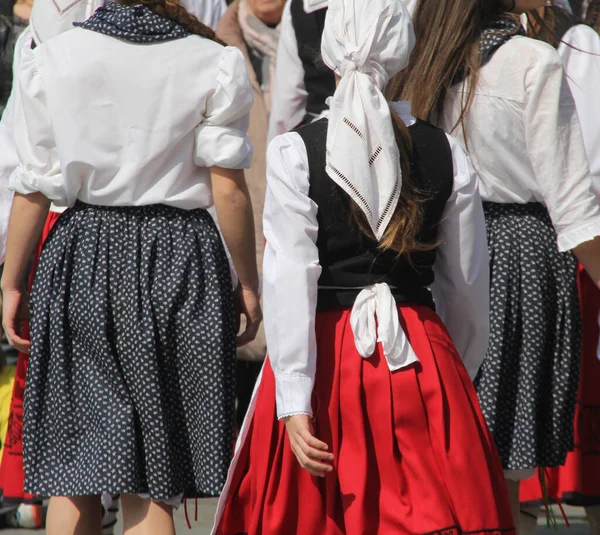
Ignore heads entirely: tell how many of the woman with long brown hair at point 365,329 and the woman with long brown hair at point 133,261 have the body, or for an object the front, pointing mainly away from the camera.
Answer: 2

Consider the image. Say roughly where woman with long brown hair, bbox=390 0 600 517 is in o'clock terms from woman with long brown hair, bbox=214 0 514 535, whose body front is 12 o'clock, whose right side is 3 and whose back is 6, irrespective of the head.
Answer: woman with long brown hair, bbox=390 0 600 517 is roughly at 1 o'clock from woman with long brown hair, bbox=214 0 514 535.

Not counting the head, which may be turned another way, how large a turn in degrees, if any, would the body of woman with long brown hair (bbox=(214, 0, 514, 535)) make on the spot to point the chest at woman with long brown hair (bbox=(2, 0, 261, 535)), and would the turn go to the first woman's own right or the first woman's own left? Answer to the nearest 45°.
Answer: approximately 45° to the first woman's own left

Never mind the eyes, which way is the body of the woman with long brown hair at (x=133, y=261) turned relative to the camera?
away from the camera

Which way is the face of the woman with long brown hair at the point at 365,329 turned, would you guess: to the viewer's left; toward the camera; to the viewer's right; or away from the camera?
away from the camera

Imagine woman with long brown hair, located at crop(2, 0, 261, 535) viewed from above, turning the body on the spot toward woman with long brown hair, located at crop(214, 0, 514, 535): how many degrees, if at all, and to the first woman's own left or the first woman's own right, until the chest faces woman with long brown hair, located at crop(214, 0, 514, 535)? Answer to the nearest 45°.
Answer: approximately 135° to the first woman's own right

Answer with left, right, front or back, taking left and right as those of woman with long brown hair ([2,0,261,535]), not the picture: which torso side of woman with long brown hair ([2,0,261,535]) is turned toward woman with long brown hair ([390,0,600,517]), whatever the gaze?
right

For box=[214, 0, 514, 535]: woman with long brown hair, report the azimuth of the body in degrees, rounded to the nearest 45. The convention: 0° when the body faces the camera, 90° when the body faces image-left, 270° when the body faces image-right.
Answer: approximately 180°
